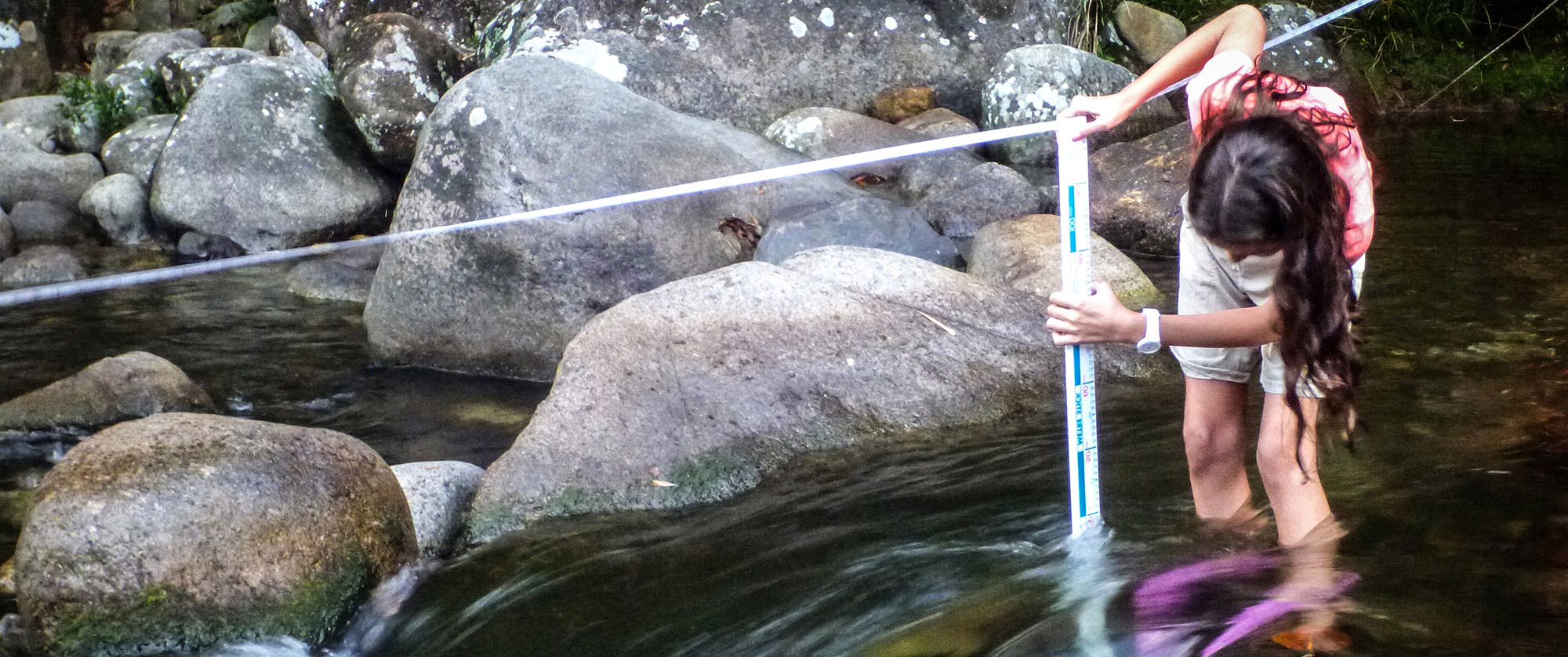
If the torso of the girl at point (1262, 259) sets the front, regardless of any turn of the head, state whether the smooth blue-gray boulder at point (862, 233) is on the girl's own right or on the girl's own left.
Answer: on the girl's own right

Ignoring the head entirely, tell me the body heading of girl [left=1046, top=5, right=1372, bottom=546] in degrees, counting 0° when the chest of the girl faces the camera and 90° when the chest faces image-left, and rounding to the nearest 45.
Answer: approximately 45°

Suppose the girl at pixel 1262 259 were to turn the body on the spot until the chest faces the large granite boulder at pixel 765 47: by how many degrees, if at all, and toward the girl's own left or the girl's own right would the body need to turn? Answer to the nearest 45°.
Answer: approximately 90° to the girl's own right

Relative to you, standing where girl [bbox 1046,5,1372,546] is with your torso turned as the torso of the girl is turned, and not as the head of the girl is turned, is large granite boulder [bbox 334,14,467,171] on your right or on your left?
on your right

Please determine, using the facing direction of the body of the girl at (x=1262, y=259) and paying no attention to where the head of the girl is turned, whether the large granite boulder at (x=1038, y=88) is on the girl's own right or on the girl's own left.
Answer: on the girl's own right

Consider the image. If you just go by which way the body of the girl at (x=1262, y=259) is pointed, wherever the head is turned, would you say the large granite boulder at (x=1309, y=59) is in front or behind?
behind

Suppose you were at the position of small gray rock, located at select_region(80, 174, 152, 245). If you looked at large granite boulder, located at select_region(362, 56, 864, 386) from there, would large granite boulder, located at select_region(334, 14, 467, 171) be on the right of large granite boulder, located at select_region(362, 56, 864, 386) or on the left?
left
